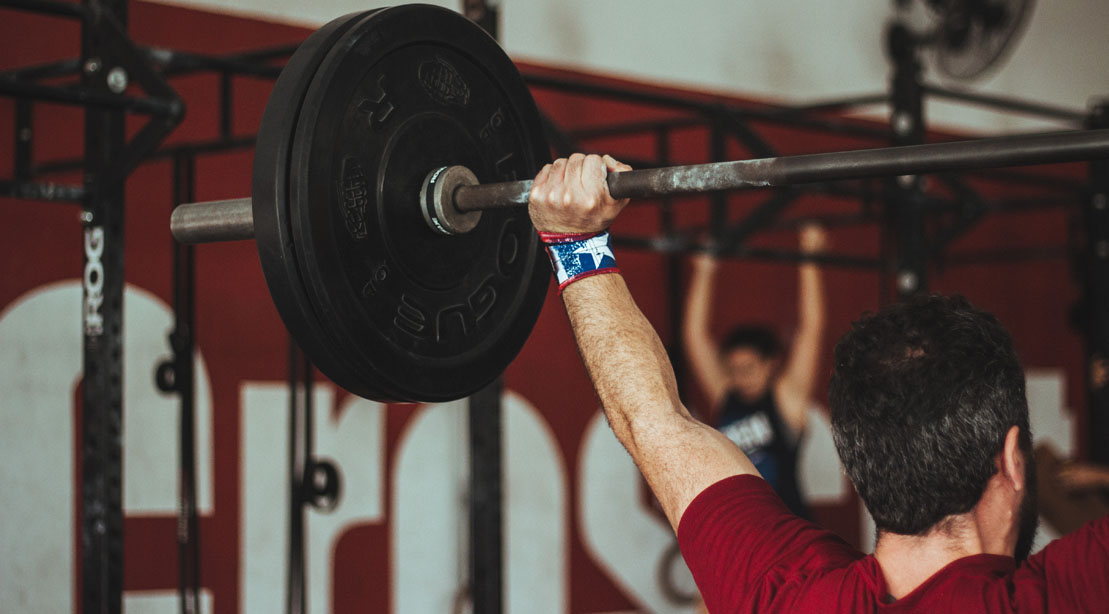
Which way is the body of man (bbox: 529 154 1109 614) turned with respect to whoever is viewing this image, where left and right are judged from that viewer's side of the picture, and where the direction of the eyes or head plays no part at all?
facing away from the viewer and to the right of the viewer

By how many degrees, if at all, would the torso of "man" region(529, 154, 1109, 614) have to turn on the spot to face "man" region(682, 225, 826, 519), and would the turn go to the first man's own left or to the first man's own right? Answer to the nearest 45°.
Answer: approximately 45° to the first man's own left
